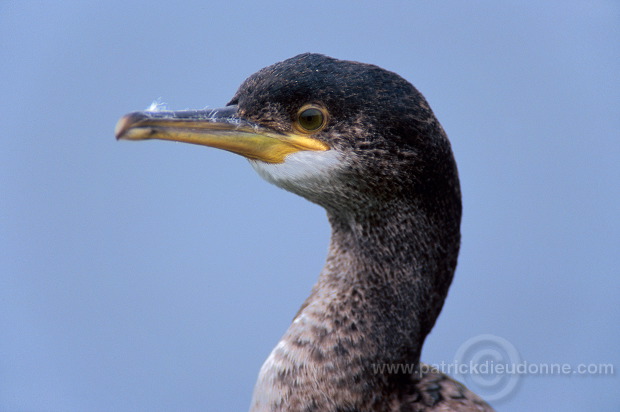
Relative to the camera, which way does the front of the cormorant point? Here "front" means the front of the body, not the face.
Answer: to the viewer's left
